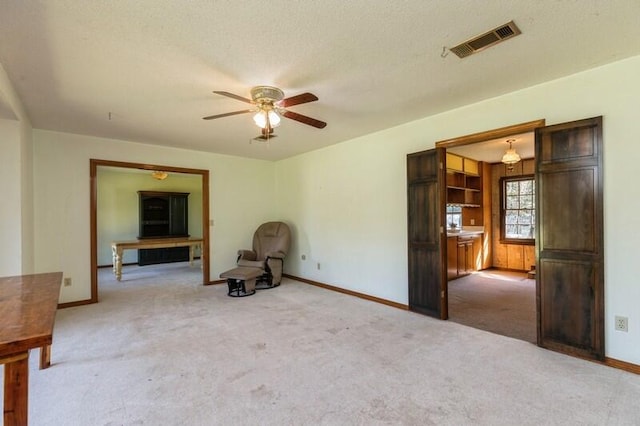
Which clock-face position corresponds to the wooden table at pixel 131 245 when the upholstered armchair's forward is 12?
The wooden table is roughly at 2 o'clock from the upholstered armchair.

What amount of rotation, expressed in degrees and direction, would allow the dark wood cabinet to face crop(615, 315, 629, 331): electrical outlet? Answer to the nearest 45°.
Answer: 0° — it already faces it

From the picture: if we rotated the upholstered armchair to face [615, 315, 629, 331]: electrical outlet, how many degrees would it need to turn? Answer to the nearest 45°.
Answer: approximately 90° to its left

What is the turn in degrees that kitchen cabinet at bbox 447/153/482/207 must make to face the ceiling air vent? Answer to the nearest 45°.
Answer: approximately 45° to its right

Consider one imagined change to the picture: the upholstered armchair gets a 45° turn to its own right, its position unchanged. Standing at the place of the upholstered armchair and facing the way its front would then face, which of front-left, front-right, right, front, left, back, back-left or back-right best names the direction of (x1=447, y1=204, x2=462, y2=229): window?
back

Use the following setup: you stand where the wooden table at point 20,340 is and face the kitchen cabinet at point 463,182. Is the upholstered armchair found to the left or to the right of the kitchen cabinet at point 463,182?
left

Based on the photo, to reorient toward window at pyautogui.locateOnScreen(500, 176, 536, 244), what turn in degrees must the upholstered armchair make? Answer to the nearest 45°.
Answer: approximately 135° to its left
